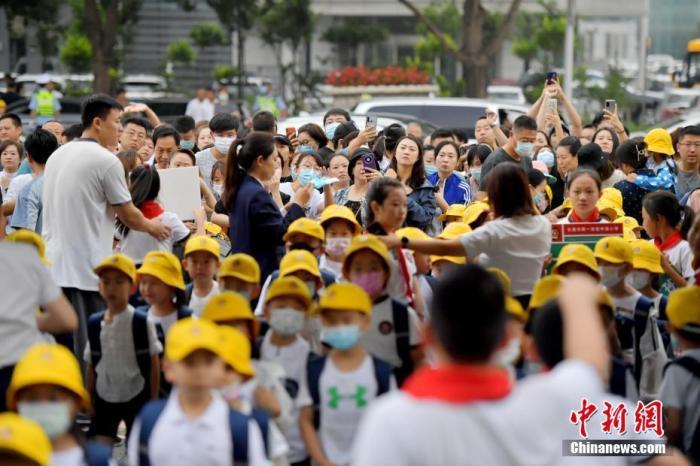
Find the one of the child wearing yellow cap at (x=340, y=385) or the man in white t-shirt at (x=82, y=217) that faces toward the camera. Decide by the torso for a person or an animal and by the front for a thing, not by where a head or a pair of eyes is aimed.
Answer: the child wearing yellow cap

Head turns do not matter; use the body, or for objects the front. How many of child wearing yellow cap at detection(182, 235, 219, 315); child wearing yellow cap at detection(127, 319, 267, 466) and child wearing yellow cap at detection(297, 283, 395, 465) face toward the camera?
3

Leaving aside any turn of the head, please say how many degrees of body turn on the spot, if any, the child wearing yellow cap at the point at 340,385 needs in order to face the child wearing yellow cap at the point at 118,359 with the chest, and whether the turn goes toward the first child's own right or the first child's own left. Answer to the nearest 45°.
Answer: approximately 135° to the first child's own right

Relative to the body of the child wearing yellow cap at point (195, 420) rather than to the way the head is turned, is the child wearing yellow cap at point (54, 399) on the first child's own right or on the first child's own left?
on the first child's own right

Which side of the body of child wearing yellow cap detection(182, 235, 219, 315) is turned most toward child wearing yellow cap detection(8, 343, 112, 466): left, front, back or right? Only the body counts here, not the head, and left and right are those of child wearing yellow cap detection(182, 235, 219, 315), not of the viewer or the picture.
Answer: front

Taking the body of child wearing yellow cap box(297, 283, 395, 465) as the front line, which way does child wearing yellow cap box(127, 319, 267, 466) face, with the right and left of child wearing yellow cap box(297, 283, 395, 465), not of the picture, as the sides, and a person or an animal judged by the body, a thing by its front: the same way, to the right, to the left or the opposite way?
the same way

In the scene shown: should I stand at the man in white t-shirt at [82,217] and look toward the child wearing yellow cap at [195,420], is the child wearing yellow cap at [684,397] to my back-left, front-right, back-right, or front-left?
front-left

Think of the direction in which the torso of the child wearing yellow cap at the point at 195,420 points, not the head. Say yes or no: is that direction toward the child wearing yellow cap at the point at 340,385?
no

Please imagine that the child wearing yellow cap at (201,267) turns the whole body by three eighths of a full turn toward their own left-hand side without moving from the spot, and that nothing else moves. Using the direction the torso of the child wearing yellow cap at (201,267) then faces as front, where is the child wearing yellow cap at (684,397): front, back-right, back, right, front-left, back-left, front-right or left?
right

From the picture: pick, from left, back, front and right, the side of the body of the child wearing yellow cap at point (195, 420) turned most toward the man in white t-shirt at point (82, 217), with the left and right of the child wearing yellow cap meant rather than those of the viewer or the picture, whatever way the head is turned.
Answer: back

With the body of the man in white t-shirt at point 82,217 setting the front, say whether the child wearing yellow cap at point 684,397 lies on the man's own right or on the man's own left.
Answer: on the man's own right

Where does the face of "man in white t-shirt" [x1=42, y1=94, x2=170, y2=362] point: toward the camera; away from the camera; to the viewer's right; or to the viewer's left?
to the viewer's right

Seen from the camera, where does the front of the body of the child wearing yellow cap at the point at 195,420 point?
toward the camera

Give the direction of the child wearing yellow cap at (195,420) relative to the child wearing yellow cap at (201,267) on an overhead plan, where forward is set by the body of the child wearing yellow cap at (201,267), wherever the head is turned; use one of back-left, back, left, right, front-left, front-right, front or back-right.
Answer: front

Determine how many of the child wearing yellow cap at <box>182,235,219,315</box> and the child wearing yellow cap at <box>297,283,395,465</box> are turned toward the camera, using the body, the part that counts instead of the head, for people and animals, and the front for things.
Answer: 2

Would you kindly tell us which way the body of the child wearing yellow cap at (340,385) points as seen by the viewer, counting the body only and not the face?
toward the camera

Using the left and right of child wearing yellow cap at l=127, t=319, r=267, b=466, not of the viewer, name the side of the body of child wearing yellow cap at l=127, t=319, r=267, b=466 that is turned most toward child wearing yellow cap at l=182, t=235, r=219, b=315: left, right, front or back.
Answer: back

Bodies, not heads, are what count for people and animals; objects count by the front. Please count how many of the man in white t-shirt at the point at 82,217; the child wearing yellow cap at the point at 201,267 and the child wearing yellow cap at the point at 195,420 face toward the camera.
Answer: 2

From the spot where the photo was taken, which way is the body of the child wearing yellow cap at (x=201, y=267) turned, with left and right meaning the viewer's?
facing the viewer

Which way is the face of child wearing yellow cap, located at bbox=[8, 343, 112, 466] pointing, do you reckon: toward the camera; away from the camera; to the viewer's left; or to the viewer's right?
toward the camera
